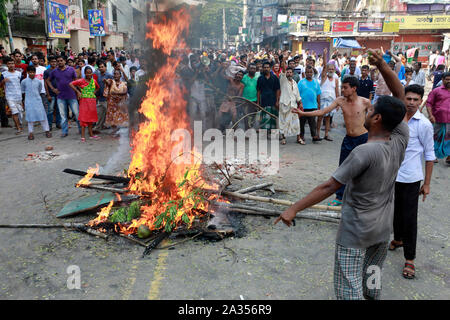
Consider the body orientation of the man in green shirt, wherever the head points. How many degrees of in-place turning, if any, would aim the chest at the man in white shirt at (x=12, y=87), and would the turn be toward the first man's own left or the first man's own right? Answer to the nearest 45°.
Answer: approximately 90° to the first man's own right

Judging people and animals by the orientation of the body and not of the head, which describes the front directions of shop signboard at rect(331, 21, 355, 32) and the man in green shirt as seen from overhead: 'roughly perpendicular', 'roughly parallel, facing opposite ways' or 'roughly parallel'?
roughly parallel

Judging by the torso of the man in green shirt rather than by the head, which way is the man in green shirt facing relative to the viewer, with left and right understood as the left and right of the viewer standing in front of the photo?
facing the viewer

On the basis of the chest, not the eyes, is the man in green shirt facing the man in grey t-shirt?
yes

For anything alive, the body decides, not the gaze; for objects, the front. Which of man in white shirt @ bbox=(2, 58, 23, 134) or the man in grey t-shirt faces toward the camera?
the man in white shirt

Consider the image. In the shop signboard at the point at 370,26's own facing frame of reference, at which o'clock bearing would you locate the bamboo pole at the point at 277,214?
The bamboo pole is roughly at 12 o'clock from the shop signboard.

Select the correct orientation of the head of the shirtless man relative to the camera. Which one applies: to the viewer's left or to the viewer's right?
to the viewer's left

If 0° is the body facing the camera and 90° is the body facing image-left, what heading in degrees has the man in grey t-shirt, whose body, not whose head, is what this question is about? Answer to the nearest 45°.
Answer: approximately 135°

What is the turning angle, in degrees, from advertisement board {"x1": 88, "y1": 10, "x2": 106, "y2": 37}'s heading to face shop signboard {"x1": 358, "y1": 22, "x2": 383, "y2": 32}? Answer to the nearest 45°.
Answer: approximately 90° to its left

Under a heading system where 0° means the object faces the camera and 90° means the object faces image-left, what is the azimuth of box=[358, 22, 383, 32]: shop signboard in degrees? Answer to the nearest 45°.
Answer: approximately 0°

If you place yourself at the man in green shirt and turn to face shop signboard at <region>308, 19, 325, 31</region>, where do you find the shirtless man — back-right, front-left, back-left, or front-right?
back-right

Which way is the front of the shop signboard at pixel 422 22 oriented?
toward the camera

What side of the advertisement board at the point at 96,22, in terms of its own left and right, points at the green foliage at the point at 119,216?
front

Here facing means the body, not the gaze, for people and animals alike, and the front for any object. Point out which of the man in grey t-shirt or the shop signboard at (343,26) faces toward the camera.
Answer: the shop signboard

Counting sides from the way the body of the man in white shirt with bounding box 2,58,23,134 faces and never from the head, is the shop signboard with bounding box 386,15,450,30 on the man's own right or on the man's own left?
on the man's own left

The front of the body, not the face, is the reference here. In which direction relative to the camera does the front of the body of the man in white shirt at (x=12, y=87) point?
toward the camera
